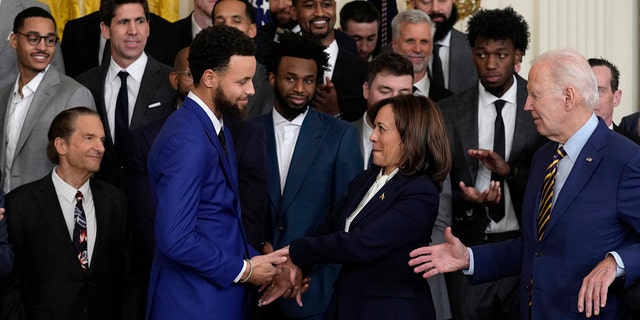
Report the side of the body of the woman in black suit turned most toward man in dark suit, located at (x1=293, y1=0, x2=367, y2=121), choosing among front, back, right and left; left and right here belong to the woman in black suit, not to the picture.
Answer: right

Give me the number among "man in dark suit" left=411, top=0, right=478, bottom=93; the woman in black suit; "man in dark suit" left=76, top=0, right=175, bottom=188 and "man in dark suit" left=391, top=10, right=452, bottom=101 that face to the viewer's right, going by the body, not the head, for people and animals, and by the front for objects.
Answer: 0

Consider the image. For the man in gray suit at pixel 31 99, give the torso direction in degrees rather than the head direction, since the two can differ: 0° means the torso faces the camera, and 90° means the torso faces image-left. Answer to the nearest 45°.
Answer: approximately 45°

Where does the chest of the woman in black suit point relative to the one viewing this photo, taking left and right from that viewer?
facing to the left of the viewer

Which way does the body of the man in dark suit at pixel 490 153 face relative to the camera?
toward the camera

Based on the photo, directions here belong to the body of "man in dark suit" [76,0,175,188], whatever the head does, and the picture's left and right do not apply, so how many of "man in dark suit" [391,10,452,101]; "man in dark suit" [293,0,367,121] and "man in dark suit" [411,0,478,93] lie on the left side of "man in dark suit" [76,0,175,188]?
3

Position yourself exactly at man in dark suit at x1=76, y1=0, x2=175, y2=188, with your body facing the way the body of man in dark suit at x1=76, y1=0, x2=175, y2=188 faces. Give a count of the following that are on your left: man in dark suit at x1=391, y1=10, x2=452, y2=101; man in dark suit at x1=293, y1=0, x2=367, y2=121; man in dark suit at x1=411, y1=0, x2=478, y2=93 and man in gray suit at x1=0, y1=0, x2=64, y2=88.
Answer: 3

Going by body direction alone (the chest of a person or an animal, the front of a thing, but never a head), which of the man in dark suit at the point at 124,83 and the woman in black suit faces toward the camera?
the man in dark suit

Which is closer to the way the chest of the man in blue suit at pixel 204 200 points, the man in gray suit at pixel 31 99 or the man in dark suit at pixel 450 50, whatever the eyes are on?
the man in dark suit

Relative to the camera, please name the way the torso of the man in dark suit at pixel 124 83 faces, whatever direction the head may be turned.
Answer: toward the camera

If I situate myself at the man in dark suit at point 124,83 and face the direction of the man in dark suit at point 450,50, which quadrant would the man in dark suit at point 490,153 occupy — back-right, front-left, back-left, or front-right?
front-right

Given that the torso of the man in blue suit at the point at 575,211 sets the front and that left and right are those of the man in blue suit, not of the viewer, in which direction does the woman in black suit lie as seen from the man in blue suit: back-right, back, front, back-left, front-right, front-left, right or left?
front-right

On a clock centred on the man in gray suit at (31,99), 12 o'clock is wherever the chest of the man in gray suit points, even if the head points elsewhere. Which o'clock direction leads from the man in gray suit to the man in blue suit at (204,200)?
The man in blue suit is roughly at 10 o'clock from the man in gray suit.

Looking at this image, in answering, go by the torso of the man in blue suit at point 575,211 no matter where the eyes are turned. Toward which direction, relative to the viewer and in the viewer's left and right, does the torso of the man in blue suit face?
facing the viewer and to the left of the viewer

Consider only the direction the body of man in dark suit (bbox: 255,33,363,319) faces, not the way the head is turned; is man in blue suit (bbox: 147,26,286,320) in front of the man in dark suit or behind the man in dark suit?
in front
